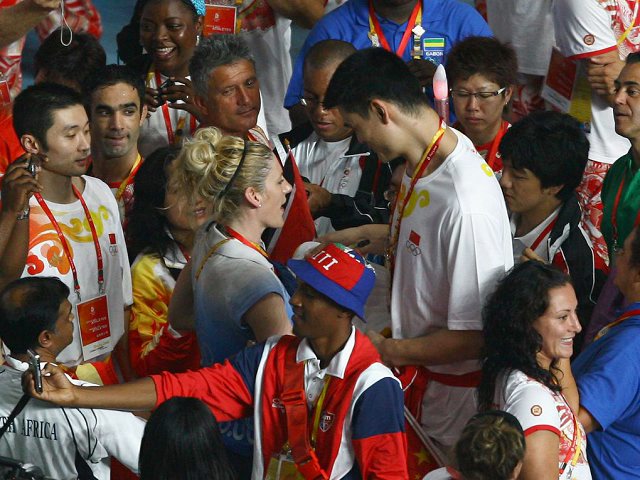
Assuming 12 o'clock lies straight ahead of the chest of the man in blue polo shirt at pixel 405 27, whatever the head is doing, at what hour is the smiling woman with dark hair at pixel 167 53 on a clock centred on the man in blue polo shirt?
The smiling woman with dark hair is roughly at 3 o'clock from the man in blue polo shirt.

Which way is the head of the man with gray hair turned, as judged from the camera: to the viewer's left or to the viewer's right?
to the viewer's right

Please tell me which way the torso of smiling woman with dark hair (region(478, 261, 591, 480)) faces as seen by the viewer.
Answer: to the viewer's right

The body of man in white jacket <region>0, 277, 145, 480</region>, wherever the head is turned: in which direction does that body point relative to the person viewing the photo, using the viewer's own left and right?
facing away from the viewer and to the right of the viewer

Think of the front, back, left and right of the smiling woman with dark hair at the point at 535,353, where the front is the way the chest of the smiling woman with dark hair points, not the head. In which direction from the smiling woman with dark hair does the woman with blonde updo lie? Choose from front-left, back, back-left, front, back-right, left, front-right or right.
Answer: back

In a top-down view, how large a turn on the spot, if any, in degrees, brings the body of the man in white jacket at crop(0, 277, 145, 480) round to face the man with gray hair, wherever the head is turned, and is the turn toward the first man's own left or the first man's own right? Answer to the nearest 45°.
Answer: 0° — they already face them

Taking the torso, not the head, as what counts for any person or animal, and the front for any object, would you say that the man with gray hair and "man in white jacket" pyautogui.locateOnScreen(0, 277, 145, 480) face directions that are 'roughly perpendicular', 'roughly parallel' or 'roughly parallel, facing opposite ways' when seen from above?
roughly perpendicular
